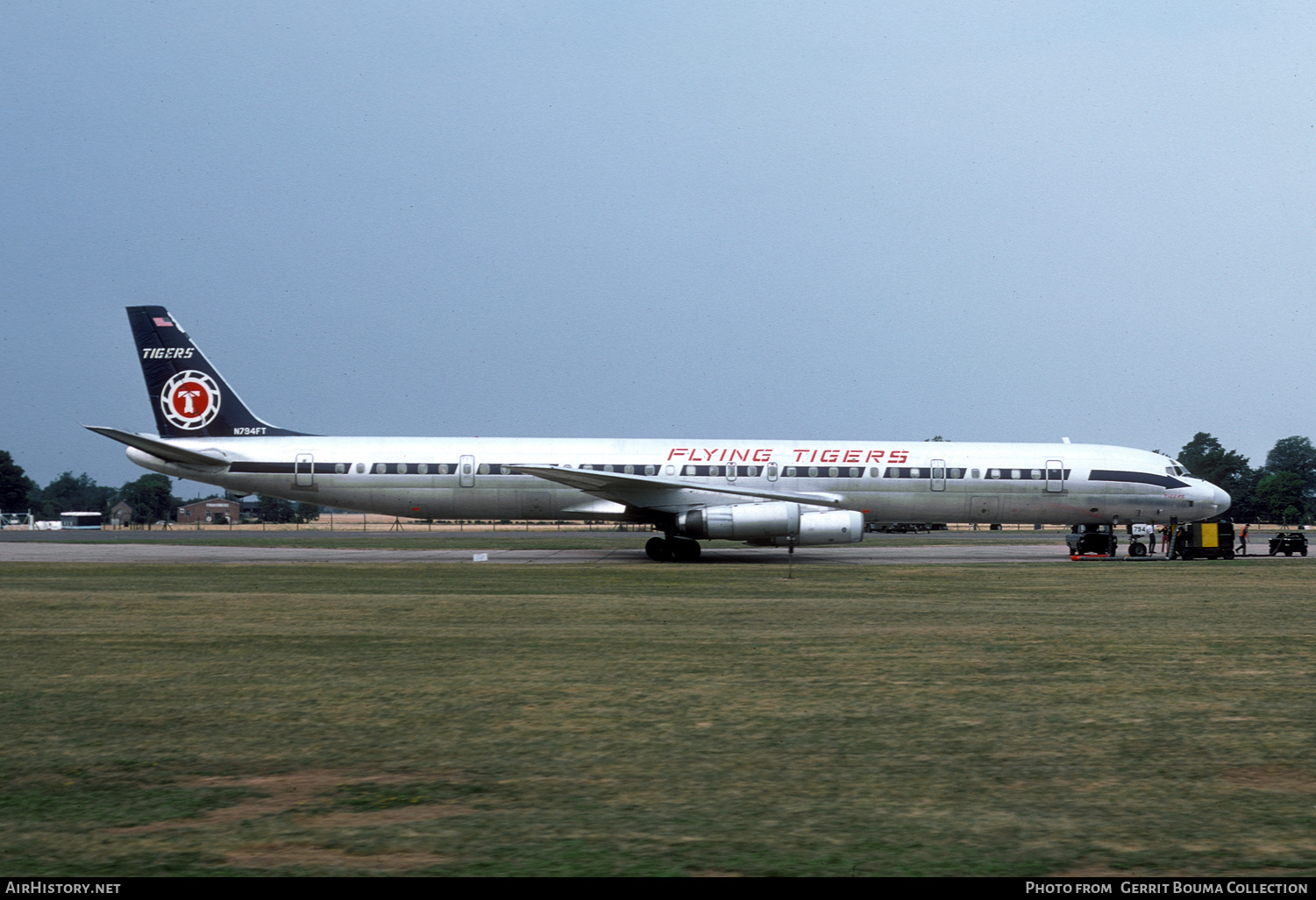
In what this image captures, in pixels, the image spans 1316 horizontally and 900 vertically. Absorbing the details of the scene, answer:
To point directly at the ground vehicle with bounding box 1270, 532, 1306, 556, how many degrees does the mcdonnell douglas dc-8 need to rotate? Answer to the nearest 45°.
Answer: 0° — it already faces it

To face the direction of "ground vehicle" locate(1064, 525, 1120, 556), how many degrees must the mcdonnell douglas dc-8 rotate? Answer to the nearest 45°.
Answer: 0° — it already faces it

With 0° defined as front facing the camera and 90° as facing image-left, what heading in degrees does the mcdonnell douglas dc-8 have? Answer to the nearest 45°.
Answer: approximately 270°

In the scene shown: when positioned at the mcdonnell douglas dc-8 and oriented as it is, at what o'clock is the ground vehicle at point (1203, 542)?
The ground vehicle is roughly at 12 o'clock from the mcdonnell douglas dc-8.

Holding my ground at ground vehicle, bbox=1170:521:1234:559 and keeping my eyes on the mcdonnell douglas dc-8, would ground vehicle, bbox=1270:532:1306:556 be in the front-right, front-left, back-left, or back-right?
back-right
